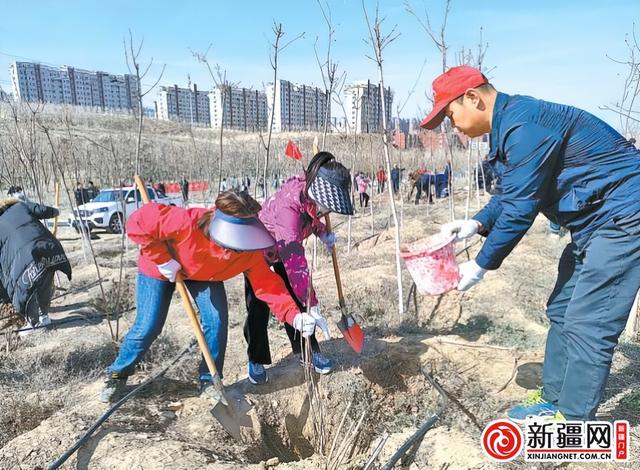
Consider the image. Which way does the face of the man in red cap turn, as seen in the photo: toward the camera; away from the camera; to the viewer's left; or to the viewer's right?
to the viewer's left

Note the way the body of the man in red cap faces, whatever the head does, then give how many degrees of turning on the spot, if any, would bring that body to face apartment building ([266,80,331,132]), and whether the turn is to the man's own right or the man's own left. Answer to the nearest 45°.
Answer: approximately 45° to the man's own right

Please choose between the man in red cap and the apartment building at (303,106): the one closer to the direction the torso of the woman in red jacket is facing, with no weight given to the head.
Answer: the man in red cap

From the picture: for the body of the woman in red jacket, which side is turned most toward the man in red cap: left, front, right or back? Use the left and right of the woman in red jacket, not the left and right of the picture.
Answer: front

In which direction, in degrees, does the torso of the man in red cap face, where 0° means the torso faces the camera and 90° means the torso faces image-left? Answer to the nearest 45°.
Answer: approximately 90°

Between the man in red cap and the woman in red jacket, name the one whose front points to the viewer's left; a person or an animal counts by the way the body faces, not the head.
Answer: the man in red cap

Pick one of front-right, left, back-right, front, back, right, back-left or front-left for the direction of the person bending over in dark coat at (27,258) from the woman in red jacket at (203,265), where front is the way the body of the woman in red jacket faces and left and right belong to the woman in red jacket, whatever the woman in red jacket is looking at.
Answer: back

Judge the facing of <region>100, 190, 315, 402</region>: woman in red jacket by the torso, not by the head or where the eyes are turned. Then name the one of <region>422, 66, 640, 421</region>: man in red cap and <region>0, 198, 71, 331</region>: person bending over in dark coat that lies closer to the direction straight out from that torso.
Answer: the man in red cap

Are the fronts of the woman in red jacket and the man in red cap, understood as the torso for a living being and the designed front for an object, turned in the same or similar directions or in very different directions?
very different directions

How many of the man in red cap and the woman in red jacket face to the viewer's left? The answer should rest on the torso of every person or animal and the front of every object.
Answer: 1

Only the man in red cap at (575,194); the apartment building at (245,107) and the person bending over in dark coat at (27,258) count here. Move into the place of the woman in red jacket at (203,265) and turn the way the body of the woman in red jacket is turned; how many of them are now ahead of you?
1

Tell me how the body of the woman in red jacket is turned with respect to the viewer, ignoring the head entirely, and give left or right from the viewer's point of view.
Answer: facing the viewer and to the right of the viewer

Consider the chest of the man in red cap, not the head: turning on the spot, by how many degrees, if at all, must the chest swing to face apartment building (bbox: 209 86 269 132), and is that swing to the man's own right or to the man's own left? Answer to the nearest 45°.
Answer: approximately 45° to the man's own right

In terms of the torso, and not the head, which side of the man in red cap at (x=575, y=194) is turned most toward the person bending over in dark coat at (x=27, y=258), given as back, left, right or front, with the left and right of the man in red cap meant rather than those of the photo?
front
